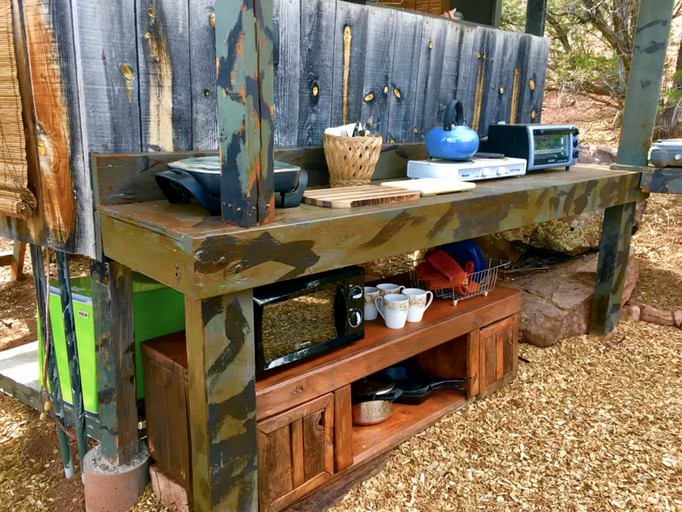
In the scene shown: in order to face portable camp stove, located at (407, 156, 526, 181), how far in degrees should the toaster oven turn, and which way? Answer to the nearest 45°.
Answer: approximately 90° to its right

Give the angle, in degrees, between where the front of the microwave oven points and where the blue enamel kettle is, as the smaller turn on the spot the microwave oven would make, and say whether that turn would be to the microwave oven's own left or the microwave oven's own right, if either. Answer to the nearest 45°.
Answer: approximately 90° to the microwave oven's own left

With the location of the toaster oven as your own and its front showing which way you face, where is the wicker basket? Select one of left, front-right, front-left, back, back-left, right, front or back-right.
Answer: right

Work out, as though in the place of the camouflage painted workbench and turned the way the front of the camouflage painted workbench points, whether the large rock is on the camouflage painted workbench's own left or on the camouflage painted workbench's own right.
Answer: on the camouflage painted workbench's own left

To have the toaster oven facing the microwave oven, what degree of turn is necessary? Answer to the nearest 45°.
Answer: approximately 90° to its right

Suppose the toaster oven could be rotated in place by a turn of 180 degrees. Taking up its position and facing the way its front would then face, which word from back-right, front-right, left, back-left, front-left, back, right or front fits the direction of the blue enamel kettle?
left

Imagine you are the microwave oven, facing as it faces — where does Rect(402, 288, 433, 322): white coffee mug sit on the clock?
The white coffee mug is roughly at 9 o'clock from the microwave oven.
